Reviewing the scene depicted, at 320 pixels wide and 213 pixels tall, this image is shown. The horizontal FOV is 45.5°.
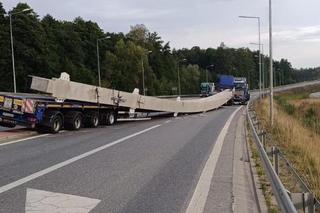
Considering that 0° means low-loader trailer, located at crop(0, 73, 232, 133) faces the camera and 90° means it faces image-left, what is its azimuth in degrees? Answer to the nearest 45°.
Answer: approximately 225°
